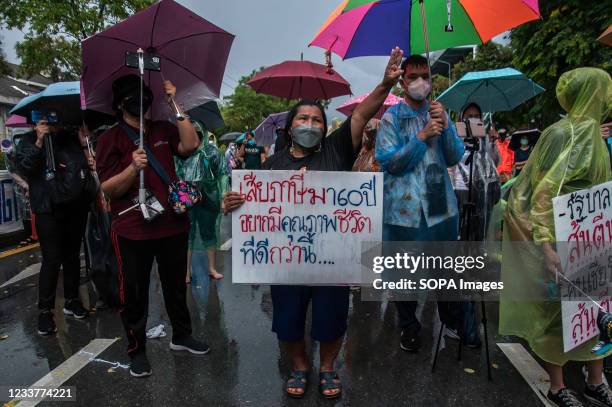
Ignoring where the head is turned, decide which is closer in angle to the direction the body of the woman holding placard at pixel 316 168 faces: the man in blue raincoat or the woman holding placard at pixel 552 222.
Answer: the woman holding placard

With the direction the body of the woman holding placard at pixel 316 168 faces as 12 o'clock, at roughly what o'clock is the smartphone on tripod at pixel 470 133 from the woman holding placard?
The smartphone on tripod is roughly at 8 o'clock from the woman holding placard.

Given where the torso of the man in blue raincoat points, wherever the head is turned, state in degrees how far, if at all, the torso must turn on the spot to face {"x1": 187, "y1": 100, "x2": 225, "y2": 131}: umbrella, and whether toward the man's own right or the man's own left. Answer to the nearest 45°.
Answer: approximately 135° to the man's own right

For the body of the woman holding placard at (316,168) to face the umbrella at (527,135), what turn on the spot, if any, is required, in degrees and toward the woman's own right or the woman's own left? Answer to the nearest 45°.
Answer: approximately 135° to the woman's own left

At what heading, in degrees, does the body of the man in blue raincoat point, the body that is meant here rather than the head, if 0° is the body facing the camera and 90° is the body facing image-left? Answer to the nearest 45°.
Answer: approximately 0°

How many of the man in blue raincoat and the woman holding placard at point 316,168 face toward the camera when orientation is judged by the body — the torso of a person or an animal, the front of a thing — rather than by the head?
2

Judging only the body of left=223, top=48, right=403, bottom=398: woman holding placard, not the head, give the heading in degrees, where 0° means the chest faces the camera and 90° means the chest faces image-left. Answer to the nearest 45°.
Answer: approximately 0°

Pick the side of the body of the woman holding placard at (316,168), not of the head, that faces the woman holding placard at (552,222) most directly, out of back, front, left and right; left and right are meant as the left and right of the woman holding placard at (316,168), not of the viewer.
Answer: left

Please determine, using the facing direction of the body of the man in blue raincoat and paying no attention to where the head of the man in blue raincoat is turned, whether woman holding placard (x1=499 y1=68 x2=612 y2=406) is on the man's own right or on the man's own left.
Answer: on the man's own left

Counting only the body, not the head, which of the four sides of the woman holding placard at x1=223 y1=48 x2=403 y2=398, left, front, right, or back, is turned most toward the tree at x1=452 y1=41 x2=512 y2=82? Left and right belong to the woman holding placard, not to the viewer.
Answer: back

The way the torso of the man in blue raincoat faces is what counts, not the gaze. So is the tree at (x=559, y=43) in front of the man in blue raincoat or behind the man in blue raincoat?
behind

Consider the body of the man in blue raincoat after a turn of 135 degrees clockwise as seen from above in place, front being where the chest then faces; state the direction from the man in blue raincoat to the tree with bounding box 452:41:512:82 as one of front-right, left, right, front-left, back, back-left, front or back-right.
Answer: front-right

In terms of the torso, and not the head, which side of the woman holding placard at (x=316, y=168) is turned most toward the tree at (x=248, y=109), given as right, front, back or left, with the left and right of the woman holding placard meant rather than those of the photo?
back
